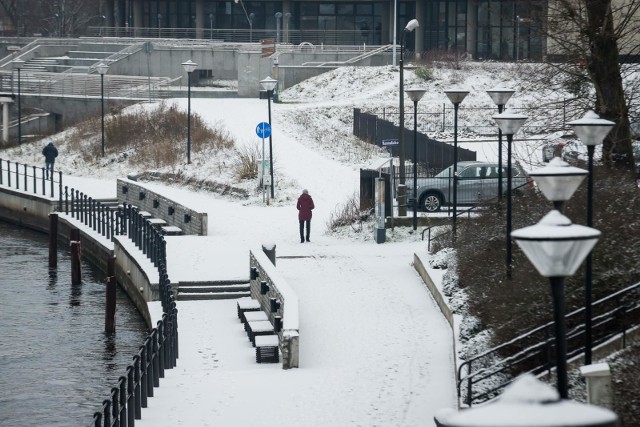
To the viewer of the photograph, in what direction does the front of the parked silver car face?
facing to the left of the viewer

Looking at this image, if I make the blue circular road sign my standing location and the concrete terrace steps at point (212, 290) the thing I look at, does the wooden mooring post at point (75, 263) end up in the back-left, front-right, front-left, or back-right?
front-right

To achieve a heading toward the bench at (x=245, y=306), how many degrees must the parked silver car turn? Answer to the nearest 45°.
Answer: approximately 90° to its left

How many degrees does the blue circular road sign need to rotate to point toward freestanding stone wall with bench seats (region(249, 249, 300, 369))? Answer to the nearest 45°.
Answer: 0° — it already faces it

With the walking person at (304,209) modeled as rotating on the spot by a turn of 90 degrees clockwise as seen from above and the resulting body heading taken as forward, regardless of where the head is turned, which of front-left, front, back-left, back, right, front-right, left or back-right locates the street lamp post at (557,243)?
right

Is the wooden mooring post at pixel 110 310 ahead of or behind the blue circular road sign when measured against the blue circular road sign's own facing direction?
ahead

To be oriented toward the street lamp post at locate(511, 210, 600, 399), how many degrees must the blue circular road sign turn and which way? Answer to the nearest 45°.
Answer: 0° — it already faces it

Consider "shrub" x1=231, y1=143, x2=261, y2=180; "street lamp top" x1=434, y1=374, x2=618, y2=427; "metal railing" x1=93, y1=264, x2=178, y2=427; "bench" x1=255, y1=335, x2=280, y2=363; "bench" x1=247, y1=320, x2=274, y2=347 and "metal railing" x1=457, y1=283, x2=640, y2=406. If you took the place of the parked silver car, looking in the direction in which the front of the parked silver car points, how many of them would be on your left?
5

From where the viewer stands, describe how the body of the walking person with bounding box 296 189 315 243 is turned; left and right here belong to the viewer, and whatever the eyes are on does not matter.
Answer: facing away from the viewer

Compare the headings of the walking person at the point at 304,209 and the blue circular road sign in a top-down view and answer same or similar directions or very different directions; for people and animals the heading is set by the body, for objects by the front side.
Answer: very different directions

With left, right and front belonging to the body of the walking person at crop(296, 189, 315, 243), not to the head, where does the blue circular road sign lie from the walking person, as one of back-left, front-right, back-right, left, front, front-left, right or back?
front

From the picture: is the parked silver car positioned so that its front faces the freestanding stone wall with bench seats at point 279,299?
no

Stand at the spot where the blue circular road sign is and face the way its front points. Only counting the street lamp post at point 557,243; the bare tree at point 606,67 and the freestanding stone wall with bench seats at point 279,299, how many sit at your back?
0

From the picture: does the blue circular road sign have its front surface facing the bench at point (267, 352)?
yes

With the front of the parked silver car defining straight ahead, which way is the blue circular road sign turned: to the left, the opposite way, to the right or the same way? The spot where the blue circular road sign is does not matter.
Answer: to the left

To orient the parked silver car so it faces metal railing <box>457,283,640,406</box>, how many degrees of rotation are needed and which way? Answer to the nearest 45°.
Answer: approximately 90° to its left

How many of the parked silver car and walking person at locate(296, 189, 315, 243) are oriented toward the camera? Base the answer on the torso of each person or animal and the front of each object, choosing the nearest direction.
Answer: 0

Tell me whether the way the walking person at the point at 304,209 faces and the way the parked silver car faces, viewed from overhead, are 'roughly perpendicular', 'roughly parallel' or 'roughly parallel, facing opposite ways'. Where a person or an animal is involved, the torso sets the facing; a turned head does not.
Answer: roughly perpendicular

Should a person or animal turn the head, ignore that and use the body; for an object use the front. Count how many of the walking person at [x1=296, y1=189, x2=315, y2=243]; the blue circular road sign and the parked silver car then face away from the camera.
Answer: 1

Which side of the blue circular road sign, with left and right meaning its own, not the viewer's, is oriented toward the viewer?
front
